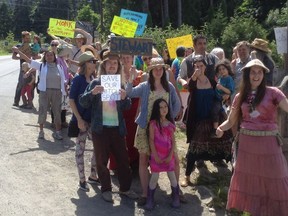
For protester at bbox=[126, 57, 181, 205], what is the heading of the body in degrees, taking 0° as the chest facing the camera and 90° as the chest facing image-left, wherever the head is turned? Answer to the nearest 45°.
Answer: approximately 0°

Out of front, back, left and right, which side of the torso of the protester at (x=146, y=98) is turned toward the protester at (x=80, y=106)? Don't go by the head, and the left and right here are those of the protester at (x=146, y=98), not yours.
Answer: right

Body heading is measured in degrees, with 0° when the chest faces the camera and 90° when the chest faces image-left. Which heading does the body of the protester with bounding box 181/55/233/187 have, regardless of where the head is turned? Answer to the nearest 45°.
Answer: approximately 0°

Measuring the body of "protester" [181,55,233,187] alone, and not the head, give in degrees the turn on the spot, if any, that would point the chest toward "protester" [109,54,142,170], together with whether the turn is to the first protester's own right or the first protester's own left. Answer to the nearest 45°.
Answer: approximately 90° to the first protester's own right

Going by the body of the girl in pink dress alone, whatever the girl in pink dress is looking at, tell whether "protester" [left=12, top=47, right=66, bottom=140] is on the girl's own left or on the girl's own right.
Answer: on the girl's own right

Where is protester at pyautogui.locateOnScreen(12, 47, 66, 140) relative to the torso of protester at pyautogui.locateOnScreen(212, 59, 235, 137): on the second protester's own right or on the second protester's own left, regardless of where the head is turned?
on the second protester's own right
